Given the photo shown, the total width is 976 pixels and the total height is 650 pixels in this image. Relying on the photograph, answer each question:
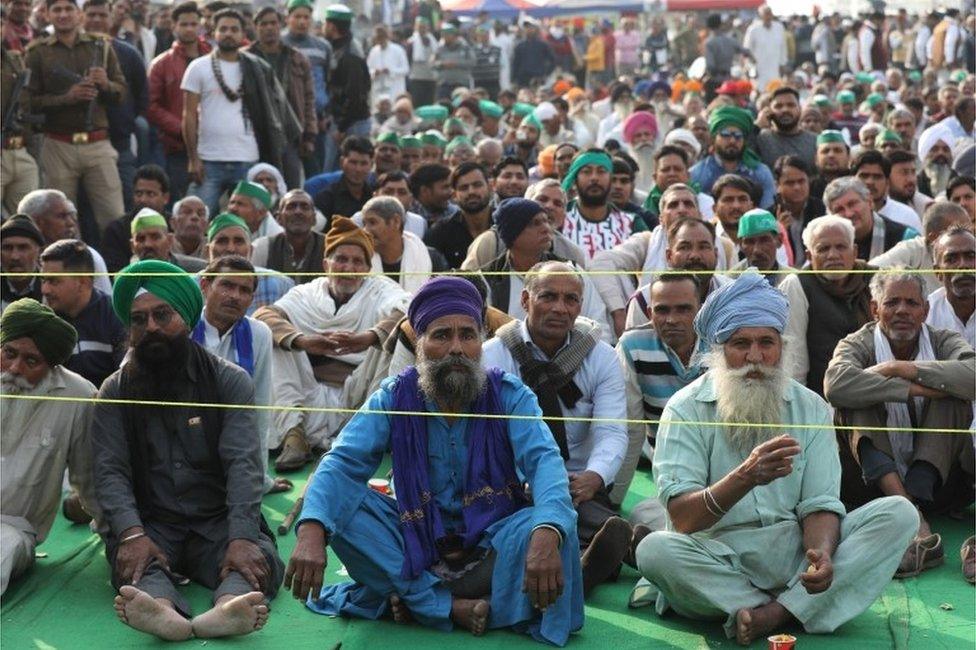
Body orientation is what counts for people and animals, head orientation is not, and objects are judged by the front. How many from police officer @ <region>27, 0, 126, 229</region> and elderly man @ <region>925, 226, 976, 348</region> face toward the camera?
2

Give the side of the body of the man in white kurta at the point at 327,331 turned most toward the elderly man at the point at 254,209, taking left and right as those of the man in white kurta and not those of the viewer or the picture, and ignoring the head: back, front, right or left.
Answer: back

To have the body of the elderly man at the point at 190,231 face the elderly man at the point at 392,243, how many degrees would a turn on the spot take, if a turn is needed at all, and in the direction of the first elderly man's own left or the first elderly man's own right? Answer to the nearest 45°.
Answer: approximately 45° to the first elderly man's own left

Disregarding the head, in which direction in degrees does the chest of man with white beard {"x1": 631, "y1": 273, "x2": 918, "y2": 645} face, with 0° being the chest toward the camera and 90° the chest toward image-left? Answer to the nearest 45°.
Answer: approximately 0°

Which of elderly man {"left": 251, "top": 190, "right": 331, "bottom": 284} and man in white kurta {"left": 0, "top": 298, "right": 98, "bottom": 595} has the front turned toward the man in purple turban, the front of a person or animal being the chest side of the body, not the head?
the elderly man

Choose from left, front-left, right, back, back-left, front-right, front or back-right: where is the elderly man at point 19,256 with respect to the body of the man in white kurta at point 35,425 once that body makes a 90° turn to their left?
back-left
